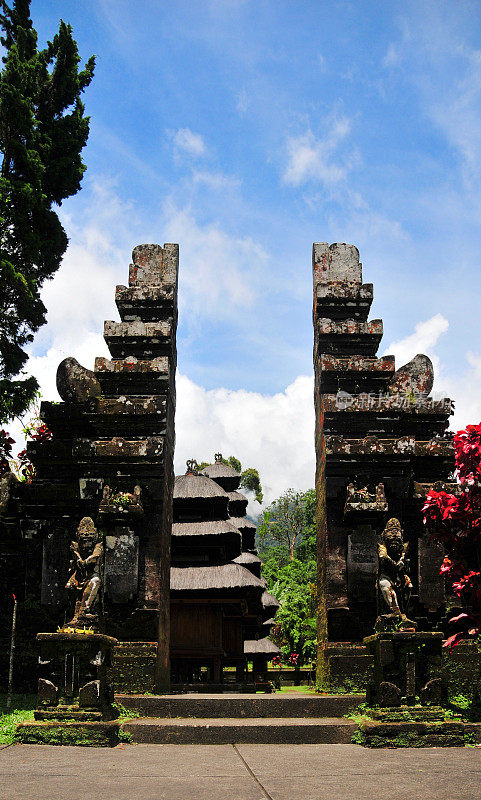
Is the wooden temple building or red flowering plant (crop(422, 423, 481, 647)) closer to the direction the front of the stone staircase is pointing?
the red flowering plant

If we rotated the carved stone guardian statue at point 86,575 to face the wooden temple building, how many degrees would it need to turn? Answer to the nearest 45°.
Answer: approximately 180°

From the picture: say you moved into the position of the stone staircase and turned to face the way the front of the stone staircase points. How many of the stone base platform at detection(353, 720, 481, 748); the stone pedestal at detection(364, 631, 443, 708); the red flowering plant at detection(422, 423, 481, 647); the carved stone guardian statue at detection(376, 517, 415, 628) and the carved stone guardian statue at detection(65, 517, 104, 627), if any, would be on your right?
1

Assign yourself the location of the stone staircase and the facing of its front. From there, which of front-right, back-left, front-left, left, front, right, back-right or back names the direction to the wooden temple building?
back

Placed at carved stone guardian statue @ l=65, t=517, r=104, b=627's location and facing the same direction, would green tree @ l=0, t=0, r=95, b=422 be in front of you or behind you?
behind

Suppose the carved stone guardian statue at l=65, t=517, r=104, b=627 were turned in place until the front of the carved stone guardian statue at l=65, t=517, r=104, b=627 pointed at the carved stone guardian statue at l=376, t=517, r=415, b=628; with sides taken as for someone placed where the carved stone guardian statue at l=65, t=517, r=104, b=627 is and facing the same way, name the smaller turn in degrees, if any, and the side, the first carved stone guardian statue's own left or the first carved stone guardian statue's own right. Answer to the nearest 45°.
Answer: approximately 90° to the first carved stone guardian statue's own left

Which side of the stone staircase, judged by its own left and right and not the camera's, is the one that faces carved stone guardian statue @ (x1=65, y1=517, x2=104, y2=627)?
right

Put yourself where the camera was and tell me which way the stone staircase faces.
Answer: facing the viewer

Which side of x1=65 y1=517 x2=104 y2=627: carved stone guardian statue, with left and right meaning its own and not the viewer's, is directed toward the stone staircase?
left

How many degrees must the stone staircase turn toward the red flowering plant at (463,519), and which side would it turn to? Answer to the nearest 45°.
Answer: approximately 90° to its left

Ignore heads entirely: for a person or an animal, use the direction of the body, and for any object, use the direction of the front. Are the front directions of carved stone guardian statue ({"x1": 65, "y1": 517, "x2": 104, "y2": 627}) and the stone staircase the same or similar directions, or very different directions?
same or similar directions

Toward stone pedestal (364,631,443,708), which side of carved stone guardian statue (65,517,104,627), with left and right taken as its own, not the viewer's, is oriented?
left

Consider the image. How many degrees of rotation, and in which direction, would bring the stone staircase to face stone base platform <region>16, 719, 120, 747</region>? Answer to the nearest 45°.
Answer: approximately 45° to its right
